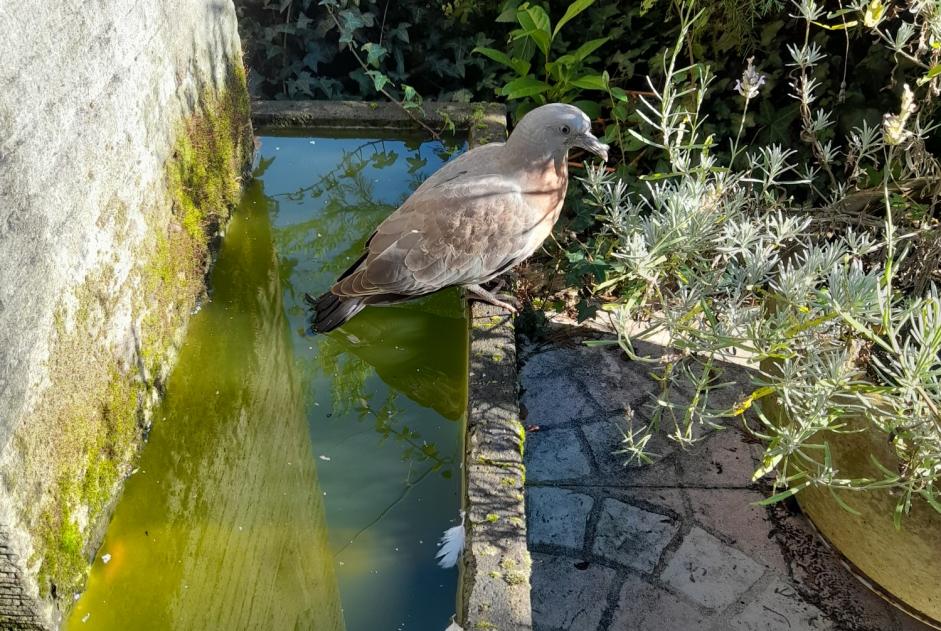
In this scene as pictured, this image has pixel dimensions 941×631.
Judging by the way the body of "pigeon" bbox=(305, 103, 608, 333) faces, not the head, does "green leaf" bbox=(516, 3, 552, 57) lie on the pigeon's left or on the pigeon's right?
on the pigeon's left

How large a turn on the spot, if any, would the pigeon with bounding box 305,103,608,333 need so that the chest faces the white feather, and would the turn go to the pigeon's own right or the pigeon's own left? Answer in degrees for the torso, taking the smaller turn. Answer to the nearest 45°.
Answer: approximately 90° to the pigeon's own right

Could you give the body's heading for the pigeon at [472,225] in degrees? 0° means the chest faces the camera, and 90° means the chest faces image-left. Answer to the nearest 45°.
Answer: approximately 270°

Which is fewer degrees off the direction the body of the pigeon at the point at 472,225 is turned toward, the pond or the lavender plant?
the lavender plant

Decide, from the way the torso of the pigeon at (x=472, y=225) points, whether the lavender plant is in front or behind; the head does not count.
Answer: in front

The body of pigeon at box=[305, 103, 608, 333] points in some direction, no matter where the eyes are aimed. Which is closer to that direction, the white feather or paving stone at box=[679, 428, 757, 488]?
the paving stone

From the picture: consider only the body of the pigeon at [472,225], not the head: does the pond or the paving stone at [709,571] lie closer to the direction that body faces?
the paving stone

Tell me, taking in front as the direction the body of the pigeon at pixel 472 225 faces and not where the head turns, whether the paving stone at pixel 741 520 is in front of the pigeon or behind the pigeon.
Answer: in front
